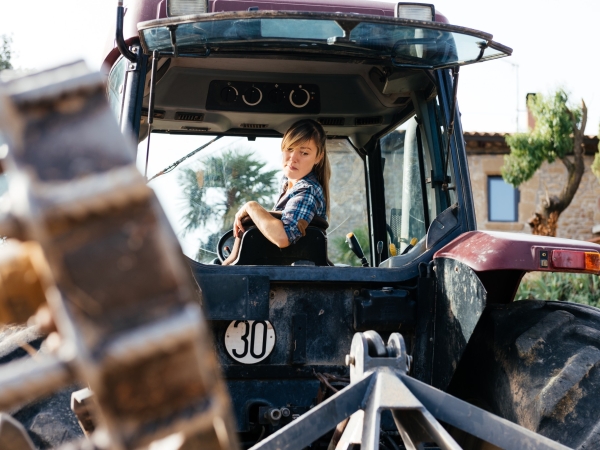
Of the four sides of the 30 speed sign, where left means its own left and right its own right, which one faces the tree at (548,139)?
back

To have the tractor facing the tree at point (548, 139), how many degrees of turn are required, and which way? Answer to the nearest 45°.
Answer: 0° — it already faces it

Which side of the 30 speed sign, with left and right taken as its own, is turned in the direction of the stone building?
back

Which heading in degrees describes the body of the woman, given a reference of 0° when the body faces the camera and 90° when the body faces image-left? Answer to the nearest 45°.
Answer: approximately 90°

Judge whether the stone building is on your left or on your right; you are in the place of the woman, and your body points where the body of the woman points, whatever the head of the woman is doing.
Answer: on your right

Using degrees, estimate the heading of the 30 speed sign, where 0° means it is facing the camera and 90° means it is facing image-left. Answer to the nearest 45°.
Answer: approximately 0°

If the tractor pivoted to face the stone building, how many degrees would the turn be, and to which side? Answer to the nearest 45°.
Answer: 0° — it already faces it

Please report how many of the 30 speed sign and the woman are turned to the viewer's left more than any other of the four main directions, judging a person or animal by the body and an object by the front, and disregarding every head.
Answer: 1

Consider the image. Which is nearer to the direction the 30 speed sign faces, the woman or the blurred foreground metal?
the blurred foreground metal

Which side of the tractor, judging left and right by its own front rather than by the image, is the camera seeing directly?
back
